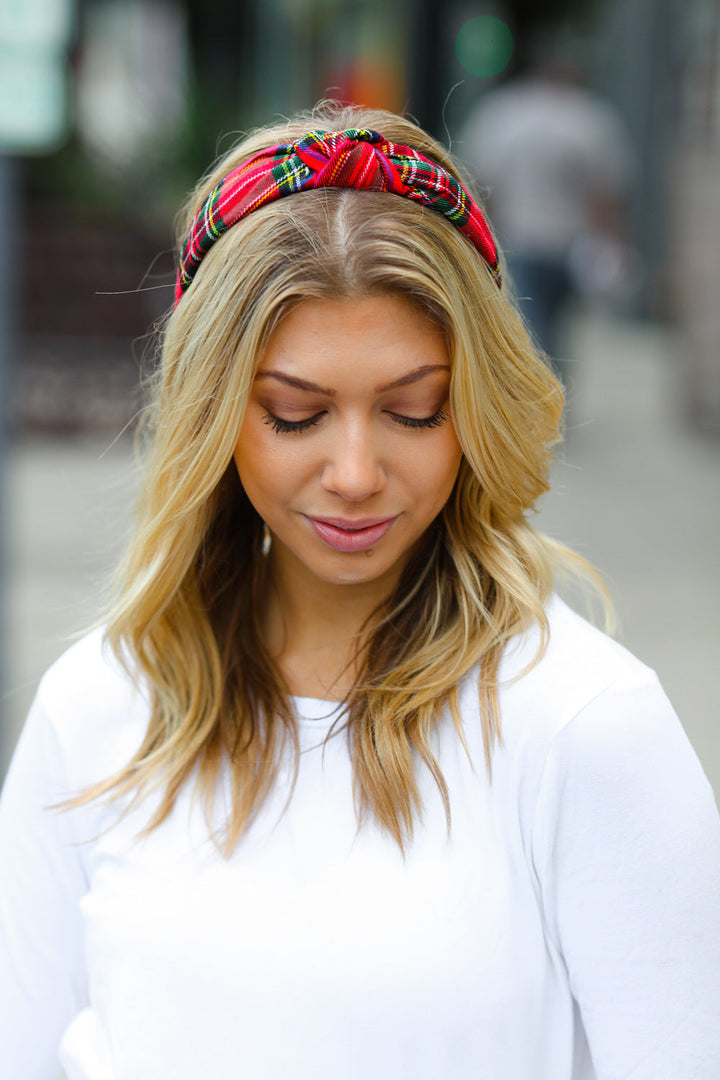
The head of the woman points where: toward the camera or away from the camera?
toward the camera

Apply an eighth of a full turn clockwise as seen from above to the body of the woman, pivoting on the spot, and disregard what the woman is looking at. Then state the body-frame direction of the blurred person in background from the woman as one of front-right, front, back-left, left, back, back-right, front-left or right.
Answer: back-right

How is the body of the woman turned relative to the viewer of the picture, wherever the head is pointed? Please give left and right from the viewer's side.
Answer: facing the viewer
